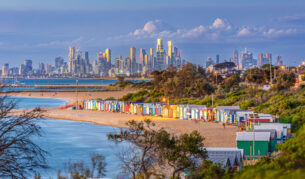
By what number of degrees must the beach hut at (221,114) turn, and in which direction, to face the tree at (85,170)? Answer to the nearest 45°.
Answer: approximately 45° to its left

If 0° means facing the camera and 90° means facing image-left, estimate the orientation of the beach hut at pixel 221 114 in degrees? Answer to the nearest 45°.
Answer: approximately 45°

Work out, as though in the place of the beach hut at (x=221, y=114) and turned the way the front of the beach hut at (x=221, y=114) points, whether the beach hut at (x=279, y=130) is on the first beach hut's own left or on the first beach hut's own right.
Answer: on the first beach hut's own left

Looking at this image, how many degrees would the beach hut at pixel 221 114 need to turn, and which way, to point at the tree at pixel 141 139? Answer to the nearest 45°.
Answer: approximately 45° to its left

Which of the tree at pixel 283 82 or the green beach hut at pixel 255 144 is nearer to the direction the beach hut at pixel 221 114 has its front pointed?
the green beach hut

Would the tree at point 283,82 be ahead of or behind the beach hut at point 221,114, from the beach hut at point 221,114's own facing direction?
behind

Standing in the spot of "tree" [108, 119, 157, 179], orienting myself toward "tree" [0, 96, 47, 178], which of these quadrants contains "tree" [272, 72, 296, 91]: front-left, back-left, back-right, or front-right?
back-right

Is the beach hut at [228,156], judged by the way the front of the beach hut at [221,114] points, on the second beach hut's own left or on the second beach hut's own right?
on the second beach hut's own left
